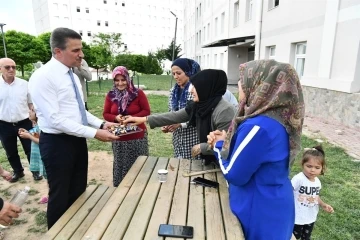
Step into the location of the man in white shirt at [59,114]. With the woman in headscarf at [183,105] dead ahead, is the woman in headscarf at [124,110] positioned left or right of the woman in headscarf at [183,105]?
left

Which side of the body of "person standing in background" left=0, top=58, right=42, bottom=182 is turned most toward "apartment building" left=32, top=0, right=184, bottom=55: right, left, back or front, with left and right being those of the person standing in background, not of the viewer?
back

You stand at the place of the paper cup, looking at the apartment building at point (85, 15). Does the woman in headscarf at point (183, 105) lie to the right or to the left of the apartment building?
right

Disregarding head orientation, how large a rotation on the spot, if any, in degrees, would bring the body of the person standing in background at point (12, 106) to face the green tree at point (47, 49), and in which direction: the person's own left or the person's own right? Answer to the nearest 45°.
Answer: approximately 180°

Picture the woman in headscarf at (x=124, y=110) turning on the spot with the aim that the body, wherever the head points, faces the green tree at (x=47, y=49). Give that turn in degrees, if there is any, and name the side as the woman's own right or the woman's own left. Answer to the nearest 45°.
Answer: approximately 180°

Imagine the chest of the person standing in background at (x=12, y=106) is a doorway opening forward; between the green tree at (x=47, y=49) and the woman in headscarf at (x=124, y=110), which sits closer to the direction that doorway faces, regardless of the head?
the woman in headscarf

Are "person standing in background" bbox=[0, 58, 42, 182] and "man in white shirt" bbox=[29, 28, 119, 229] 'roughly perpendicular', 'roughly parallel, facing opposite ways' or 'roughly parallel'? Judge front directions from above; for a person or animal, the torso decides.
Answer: roughly perpendicular

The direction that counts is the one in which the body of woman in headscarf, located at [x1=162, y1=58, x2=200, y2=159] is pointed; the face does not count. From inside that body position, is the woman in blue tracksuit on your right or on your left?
on your left

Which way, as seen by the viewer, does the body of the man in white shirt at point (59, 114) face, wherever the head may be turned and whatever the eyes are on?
to the viewer's right

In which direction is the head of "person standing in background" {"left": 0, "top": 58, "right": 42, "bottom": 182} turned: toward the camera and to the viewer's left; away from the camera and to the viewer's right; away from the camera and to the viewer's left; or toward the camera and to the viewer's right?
toward the camera and to the viewer's right

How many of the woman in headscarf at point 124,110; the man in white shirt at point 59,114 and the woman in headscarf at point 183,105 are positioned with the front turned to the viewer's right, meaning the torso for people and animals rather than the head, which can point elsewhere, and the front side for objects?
1

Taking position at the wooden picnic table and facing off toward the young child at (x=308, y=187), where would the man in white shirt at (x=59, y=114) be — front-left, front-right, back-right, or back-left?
back-left

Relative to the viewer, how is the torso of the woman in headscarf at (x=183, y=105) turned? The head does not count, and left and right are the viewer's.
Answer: facing the viewer and to the left of the viewer

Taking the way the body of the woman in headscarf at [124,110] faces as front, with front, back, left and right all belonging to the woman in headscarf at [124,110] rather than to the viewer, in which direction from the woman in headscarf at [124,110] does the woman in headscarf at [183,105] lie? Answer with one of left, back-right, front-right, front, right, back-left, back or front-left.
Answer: front-left
